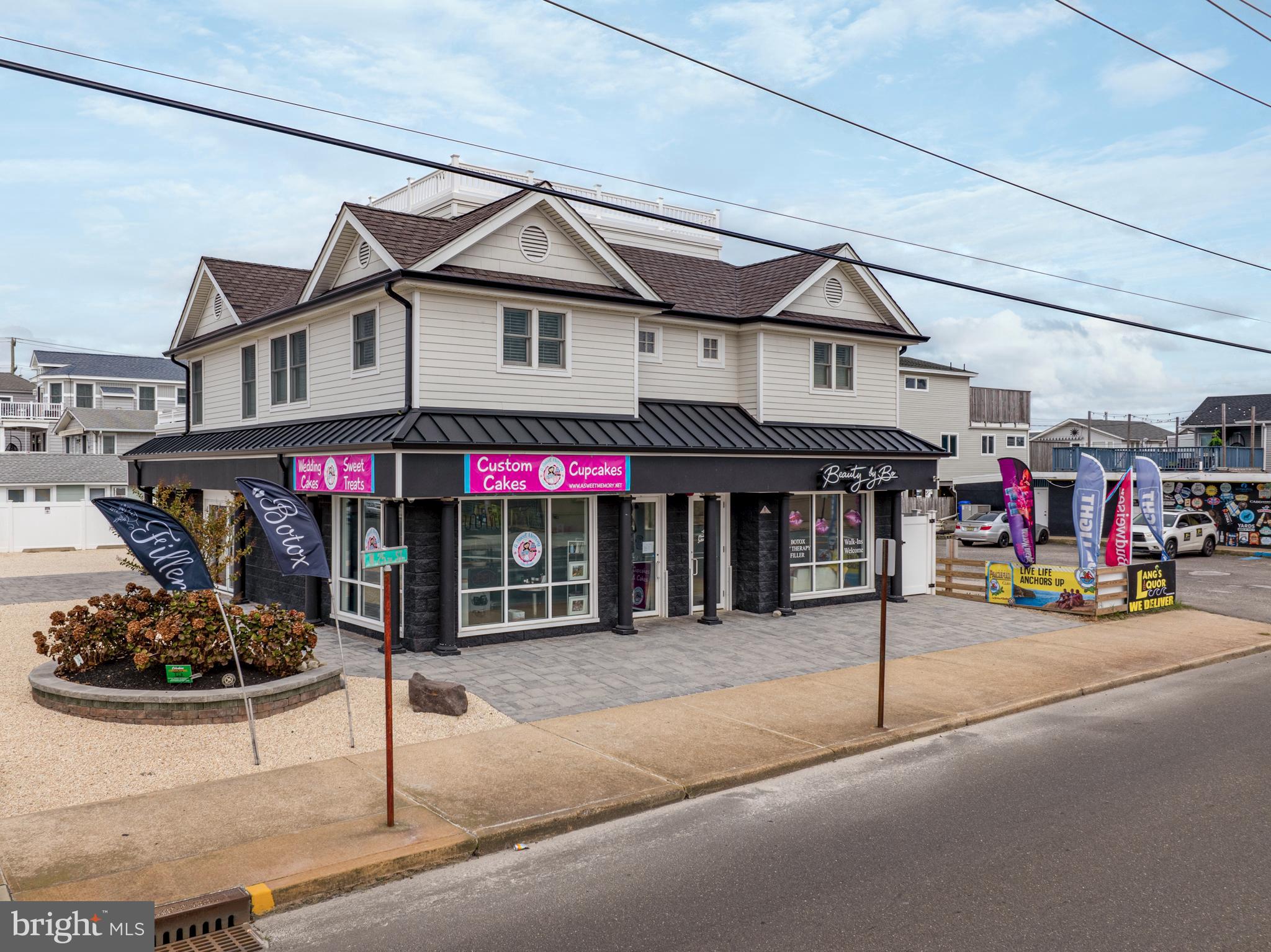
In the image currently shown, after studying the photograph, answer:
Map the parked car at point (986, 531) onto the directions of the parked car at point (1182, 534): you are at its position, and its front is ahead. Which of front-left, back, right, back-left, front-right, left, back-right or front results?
front-right

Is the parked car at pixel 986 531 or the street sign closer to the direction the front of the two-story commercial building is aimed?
the street sign

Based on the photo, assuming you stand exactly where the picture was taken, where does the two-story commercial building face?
facing the viewer and to the right of the viewer

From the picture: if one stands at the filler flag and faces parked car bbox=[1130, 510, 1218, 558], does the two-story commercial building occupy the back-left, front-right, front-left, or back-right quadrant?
front-left

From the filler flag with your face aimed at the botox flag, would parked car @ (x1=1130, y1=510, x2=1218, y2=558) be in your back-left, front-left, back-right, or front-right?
front-left

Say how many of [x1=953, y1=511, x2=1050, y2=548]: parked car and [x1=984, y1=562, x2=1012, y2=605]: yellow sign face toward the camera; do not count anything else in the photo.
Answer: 1

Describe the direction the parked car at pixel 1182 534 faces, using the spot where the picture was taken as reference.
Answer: facing the viewer and to the left of the viewer

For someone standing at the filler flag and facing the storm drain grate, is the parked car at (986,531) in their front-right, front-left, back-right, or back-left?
back-left

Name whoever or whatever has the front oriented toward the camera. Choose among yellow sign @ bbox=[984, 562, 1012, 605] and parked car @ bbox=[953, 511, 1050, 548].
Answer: the yellow sign

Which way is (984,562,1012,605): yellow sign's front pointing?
toward the camera

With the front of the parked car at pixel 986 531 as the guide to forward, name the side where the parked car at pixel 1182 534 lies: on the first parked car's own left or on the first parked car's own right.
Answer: on the first parked car's own right

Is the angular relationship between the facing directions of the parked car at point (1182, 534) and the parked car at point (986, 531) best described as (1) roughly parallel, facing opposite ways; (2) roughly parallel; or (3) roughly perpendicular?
roughly parallel, facing opposite ways
